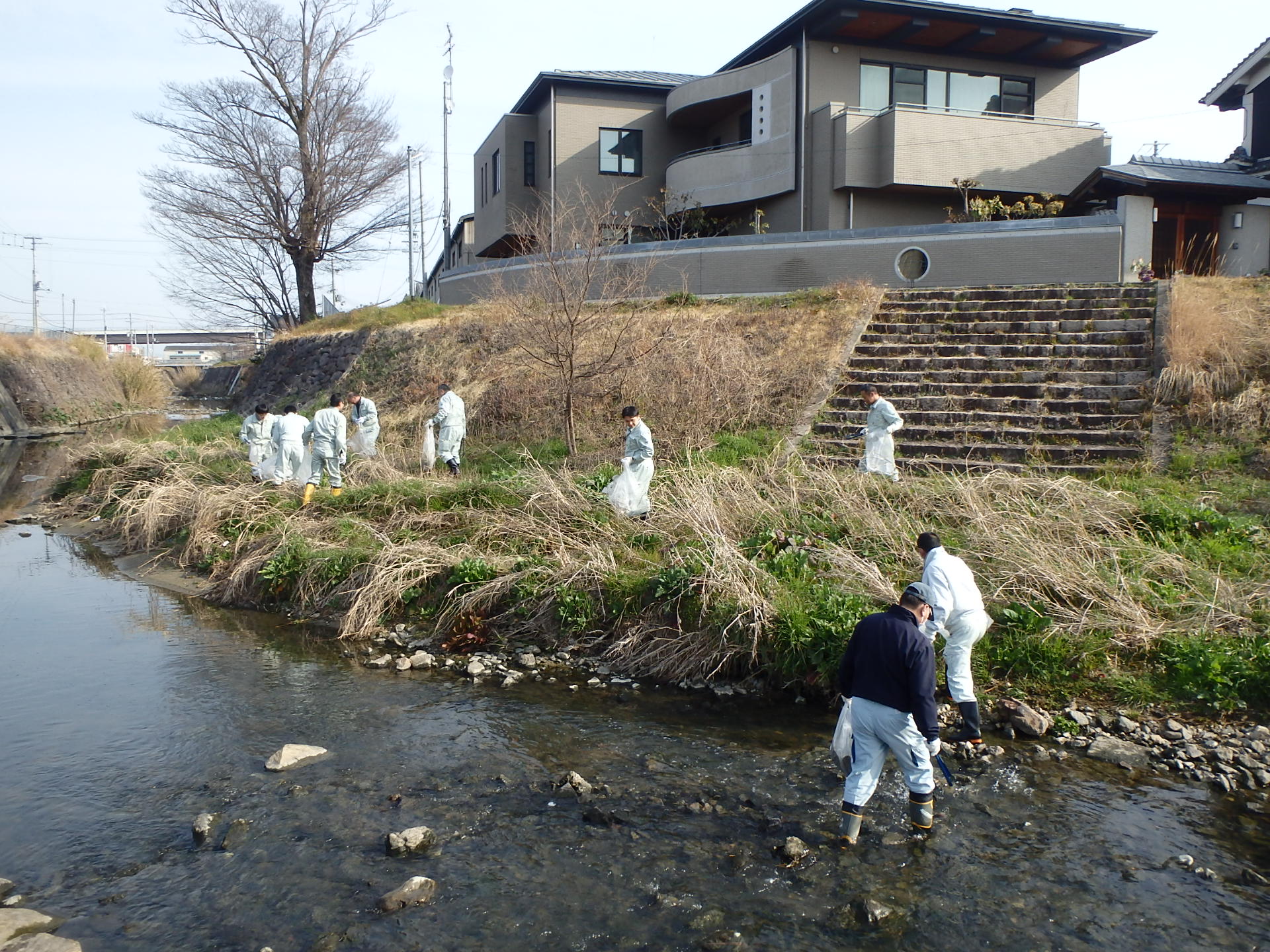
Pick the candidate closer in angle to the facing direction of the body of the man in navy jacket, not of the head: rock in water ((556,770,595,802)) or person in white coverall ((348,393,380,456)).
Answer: the person in white coverall

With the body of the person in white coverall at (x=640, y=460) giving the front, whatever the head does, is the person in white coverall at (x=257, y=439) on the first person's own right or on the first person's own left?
on the first person's own right

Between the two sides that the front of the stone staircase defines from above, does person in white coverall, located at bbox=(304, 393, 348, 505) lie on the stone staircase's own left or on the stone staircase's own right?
on the stone staircase's own right

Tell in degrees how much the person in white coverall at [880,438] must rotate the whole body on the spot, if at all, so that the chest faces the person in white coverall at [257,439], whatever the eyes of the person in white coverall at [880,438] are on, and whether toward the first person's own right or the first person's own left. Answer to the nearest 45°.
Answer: approximately 45° to the first person's own right

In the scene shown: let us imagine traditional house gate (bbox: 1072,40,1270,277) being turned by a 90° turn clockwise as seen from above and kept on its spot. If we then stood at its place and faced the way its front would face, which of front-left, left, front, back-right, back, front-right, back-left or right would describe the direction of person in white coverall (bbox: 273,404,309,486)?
front-left

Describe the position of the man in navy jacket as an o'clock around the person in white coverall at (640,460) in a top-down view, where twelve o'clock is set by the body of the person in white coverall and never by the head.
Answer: The man in navy jacket is roughly at 10 o'clock from the person in white coverall.

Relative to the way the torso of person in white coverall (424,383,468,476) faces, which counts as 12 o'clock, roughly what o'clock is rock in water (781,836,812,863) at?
The rock in water is roughly at 7 o'clock from the person in white coverall.

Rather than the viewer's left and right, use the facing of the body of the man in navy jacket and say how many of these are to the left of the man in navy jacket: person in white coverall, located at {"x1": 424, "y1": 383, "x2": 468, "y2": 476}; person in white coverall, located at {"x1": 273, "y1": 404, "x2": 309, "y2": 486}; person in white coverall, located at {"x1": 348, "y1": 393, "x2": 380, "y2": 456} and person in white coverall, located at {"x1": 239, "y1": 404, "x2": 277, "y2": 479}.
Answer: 4

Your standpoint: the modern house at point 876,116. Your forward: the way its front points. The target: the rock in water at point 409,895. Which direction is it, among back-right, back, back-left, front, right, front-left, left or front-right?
front

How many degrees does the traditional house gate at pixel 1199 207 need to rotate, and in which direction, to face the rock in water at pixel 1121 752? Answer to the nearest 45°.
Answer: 0° — it already faces it

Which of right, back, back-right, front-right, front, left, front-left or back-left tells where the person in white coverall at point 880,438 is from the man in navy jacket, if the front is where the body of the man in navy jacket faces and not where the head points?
front-left

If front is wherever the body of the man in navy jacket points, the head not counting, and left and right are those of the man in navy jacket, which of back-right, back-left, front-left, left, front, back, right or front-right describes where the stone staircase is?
front-left

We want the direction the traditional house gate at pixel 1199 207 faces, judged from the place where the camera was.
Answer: facing the viewer

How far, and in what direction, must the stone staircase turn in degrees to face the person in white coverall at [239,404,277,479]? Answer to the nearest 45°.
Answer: approximately 90° to its right

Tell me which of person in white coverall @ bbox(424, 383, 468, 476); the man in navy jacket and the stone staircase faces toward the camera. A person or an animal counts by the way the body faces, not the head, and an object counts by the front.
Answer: the stone staircase

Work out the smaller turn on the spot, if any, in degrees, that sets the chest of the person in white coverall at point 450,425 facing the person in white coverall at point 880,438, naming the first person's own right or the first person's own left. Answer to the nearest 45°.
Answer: approximately 180°

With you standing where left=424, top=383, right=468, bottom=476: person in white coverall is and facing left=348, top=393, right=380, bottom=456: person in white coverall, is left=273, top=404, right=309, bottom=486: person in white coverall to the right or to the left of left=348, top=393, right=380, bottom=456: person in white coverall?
left

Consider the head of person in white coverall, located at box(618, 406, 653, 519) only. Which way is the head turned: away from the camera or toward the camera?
toward the camera
